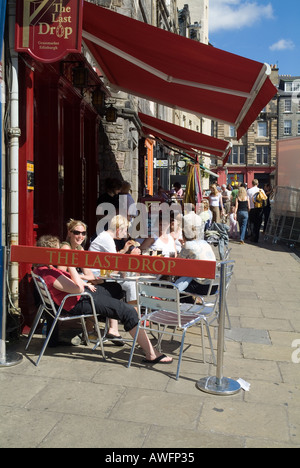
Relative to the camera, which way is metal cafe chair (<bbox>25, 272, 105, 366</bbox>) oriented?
to the viewer's right

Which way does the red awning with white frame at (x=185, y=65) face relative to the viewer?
to the viewer's right

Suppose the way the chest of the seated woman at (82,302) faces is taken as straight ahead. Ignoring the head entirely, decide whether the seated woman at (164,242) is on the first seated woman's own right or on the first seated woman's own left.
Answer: on the first seated woman's own left

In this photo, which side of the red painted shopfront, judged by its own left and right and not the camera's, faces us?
right

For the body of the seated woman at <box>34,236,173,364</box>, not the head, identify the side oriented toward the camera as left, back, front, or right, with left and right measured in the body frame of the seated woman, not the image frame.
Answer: right

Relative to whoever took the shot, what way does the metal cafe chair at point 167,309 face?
facing away from the viewer and to the right of the viewer

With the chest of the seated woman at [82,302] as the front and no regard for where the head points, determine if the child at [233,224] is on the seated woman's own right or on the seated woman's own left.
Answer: on the seated woman's own left
